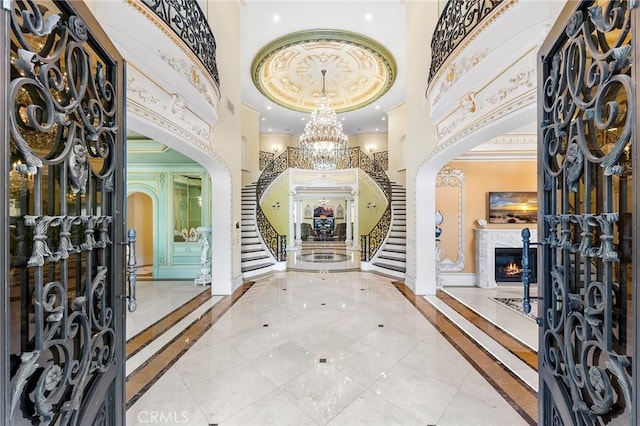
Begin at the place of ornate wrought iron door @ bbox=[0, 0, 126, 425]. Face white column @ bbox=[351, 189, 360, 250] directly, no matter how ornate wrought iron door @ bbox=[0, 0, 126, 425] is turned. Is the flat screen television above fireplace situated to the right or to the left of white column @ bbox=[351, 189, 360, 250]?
right

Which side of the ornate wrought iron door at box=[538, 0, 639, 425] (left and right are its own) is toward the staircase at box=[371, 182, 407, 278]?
right

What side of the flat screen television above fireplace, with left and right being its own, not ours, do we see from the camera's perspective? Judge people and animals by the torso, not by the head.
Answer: front

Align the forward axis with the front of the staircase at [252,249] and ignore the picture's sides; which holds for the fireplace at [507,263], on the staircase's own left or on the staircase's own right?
on the staircase's own left

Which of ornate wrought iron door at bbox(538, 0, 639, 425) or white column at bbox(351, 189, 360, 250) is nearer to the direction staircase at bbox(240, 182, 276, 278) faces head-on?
the ornate wrought iron door

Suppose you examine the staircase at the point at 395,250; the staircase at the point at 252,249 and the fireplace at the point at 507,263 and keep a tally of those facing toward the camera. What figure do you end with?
3

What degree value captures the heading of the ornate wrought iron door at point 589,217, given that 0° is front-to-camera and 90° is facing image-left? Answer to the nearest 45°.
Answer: approximately 45°

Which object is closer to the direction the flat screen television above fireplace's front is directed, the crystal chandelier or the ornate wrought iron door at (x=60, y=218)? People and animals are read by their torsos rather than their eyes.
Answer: the ornate wrought iron door

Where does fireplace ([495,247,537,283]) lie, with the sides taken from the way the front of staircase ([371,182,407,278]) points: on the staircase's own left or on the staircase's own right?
on the staircase's own left

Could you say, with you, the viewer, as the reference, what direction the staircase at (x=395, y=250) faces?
facing the viewer

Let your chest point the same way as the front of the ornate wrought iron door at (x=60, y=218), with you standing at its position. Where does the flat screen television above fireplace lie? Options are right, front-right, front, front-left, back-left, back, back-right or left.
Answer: front-left

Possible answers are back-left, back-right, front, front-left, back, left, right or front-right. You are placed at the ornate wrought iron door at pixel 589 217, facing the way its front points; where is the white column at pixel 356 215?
right

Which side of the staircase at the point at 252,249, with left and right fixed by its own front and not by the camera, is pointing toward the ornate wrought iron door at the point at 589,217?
front
